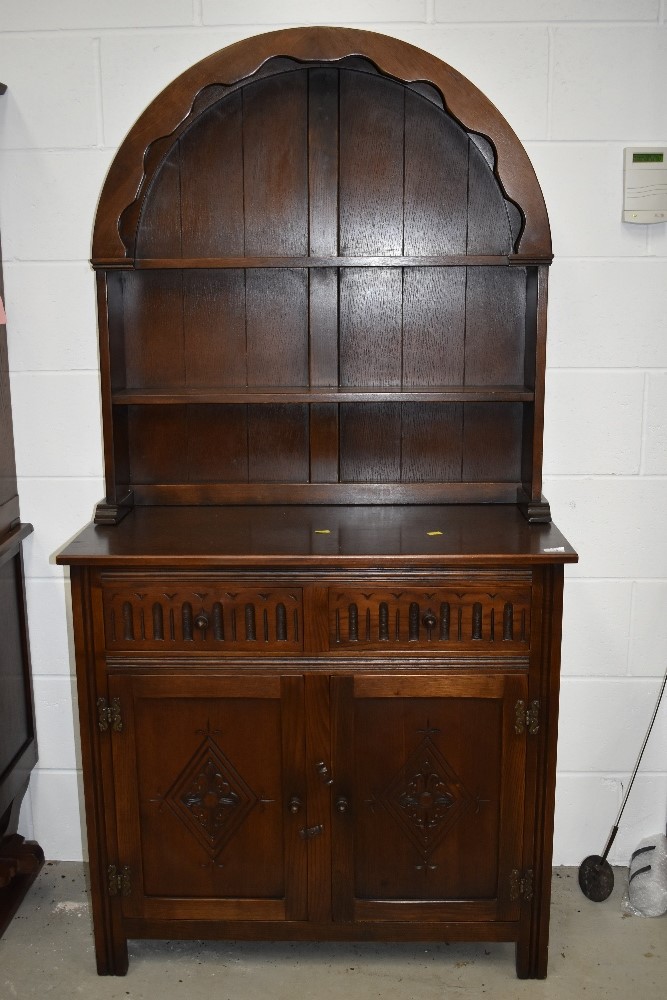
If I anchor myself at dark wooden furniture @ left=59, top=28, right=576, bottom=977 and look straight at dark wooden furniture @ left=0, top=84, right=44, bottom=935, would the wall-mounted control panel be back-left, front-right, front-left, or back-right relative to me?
back-right

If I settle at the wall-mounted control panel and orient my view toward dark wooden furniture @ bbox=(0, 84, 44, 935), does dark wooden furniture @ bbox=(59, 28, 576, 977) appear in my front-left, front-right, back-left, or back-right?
front-left

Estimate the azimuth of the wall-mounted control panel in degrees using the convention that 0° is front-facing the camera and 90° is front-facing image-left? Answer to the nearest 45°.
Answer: approximately 0°

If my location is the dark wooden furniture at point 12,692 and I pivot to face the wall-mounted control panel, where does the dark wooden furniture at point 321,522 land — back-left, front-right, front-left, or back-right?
front-right

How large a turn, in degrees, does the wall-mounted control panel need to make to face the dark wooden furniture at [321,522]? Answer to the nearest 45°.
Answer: approximately 45° to its right

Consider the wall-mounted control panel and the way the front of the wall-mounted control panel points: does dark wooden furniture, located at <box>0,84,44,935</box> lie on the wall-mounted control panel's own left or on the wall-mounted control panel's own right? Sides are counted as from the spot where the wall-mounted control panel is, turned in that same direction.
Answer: on the wall-mounted control panel's own right
